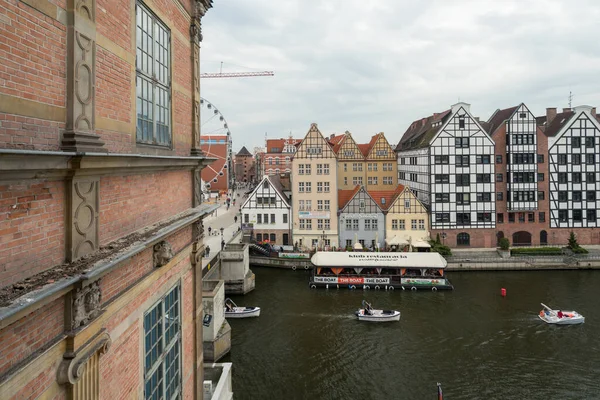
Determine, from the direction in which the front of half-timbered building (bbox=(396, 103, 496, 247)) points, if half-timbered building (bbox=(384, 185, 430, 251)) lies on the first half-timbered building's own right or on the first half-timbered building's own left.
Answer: on the first half-timbered building's own right

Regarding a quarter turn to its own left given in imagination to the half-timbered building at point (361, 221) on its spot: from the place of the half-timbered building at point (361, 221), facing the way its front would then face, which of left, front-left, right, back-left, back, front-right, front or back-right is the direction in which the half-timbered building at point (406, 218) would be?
front

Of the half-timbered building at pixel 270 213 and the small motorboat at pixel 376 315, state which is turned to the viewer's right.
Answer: the small motorboat

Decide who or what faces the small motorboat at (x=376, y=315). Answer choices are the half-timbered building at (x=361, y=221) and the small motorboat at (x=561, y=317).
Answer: the half-timbered building

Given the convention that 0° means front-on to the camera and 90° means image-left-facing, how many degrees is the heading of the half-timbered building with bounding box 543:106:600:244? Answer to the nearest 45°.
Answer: approximately 0°

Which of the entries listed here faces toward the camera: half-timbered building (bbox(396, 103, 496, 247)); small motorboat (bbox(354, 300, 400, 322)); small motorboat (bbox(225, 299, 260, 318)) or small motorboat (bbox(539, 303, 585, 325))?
the half-timbered building

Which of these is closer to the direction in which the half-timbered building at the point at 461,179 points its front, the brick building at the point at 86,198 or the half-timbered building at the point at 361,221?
the brick building

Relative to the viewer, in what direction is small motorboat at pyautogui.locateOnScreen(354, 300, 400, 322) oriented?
to the viewer's right

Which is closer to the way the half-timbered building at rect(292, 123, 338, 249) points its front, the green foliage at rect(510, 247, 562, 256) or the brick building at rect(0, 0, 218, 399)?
the brick building
